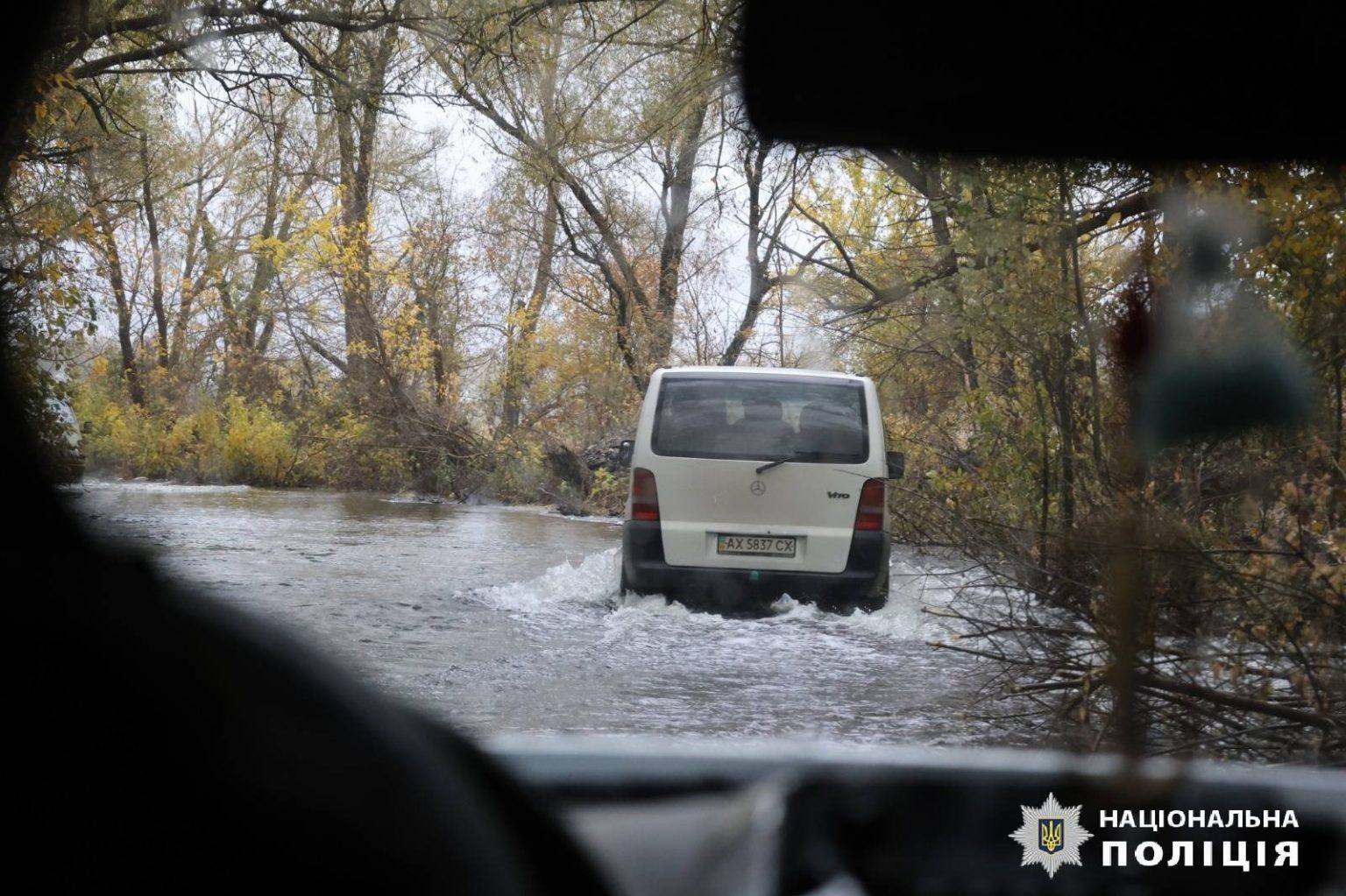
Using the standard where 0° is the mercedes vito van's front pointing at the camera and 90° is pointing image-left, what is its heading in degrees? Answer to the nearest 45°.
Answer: approximately 180°
